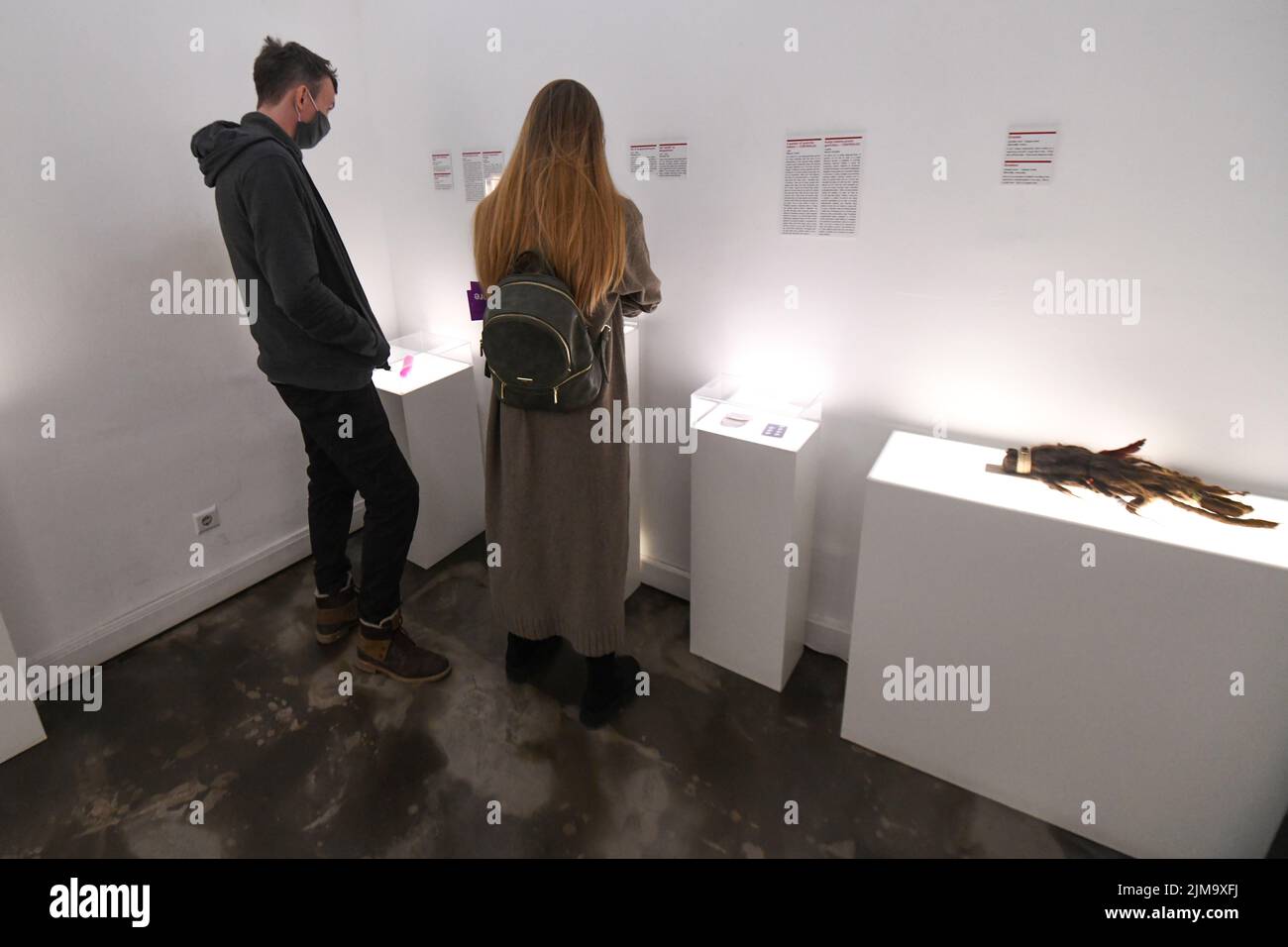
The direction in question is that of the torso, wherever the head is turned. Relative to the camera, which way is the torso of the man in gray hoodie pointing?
to the viewer's right

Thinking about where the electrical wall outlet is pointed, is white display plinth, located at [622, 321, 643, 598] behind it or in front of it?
in front

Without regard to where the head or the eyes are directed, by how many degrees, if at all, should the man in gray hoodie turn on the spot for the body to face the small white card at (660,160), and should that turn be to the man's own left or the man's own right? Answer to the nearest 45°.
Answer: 0° — they already face it

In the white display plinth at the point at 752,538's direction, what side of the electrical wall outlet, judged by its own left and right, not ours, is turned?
front

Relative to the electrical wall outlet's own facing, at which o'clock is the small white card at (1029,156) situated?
The small white card is roughly at 12 o'clock from the electrical wall outlet.

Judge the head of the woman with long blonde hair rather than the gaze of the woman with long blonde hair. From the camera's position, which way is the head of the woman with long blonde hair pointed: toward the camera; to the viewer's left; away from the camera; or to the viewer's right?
away from the camera

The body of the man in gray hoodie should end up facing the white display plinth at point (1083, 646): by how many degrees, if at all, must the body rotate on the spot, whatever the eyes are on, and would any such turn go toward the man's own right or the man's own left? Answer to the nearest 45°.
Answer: approximately 45° to the man's own right

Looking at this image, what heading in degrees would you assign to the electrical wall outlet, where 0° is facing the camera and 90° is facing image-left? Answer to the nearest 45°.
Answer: approximately 315°

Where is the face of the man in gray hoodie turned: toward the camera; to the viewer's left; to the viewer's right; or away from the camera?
to the viewer's right
